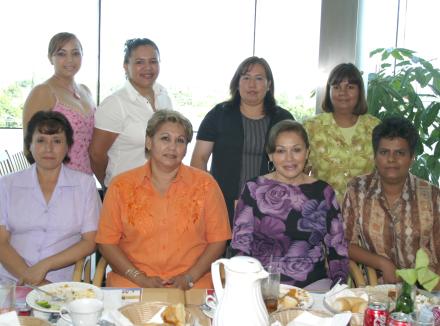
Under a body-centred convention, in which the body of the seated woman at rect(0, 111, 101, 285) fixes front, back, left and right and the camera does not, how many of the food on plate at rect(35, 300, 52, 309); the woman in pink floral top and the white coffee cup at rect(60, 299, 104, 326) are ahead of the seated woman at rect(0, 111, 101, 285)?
2

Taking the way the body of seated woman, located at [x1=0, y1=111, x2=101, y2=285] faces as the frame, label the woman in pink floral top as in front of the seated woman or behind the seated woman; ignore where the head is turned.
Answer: behind

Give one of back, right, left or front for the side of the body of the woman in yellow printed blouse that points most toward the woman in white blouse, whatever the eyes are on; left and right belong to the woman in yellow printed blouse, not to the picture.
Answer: right

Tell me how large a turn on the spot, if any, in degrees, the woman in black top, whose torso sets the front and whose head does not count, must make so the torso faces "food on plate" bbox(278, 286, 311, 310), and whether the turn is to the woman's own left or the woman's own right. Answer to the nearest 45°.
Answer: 0° — they already face it

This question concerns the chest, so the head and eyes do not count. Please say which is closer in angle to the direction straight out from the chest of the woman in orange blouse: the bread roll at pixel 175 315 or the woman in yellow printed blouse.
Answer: the bread roll

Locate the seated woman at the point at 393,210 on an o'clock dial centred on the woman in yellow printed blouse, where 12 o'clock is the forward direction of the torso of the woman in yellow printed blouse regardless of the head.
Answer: The seated woman is roughly at 11 o'clock from the woman in yellow printed blouse.
